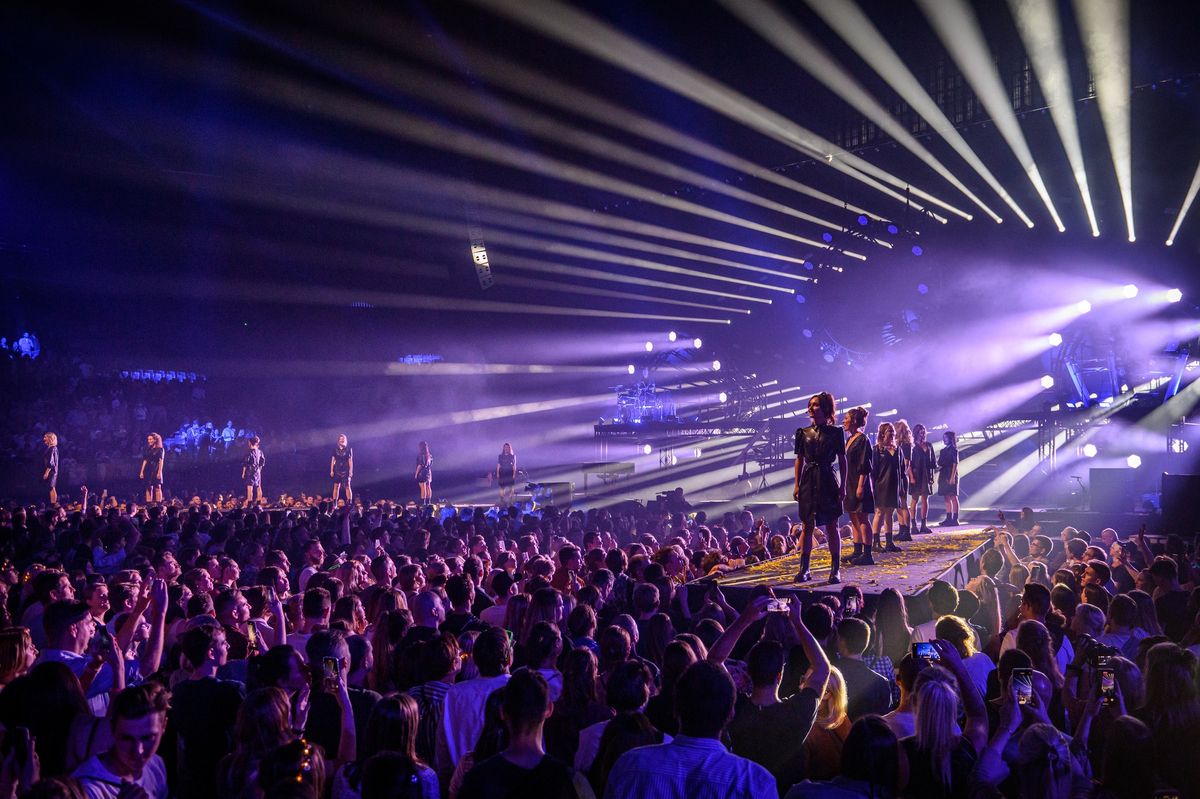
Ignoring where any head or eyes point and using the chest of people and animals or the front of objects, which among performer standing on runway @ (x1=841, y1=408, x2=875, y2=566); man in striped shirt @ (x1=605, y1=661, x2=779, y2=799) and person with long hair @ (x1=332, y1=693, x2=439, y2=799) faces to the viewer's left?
the performer standing on runway

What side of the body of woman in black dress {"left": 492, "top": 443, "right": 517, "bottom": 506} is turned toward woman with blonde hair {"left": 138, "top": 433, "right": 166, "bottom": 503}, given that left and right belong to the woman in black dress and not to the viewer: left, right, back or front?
right

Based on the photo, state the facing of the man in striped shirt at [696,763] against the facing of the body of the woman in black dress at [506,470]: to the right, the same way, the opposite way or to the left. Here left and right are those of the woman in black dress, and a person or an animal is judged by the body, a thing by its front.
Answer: the opposite way

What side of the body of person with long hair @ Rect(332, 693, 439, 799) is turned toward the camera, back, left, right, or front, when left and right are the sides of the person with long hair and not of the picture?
back

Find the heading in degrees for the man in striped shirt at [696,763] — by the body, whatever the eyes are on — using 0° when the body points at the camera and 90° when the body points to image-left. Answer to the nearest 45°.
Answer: approximately 180°

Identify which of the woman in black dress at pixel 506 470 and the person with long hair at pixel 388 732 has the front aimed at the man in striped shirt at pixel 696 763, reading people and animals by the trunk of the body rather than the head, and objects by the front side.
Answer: the woman in black dress

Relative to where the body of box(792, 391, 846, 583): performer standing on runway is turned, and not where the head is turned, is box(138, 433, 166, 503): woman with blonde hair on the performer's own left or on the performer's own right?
on the performer's own right

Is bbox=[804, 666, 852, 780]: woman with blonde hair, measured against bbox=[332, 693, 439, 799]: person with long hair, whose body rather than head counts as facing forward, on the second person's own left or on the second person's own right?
on the second person's own right

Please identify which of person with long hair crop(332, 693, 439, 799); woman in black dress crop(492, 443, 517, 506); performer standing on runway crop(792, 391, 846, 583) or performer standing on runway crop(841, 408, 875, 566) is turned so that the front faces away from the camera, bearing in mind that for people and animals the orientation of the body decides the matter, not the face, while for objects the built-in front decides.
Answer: the person with long hair

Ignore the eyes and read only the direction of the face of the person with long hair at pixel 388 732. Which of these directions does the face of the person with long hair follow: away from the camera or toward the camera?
away from the camera

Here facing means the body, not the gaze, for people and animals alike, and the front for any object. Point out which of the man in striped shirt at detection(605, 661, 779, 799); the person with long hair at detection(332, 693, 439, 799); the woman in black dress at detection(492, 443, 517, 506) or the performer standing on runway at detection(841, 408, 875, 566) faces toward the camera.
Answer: the woman in black dress

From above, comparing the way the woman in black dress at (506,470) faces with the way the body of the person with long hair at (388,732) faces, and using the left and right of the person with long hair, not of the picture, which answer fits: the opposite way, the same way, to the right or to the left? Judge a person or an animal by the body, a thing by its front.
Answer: the opposite way
